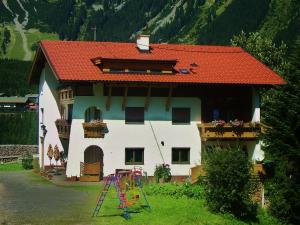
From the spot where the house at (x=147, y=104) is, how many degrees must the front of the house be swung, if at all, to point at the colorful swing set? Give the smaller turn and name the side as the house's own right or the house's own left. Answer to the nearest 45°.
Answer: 0° — it already faces it

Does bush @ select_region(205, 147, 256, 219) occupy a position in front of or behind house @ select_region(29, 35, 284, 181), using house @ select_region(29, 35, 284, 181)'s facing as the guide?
in front

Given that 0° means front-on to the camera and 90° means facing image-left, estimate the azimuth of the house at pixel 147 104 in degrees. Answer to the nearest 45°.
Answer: approximately 0°
